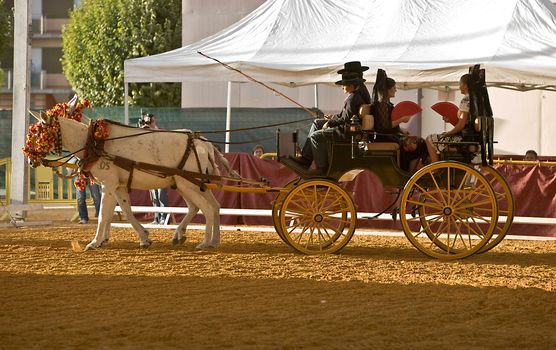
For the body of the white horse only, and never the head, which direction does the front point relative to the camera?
to the viewer's left

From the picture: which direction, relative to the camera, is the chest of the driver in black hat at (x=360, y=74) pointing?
to the viewer's left

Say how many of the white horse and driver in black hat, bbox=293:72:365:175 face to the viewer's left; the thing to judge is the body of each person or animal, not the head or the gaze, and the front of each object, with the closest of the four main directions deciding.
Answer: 2

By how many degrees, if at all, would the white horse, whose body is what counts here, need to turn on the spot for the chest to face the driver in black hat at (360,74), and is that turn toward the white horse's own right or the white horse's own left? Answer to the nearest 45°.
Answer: approximately 180°

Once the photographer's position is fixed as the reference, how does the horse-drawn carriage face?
facing to the left of the viewer

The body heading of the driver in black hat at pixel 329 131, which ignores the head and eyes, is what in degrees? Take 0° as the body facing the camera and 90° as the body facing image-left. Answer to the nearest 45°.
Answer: approximately 90°

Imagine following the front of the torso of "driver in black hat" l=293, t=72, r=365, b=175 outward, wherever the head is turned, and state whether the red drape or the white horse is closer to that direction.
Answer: the white horse

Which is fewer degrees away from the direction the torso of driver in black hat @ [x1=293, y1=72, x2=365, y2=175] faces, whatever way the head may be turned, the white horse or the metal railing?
the white horse
